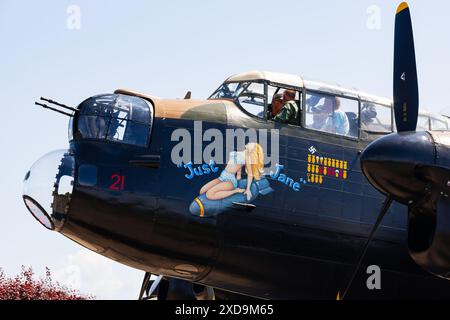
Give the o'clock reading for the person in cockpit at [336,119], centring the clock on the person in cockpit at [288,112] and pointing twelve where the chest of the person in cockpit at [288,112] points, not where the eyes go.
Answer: the person in cockpit at [336,119] is roughly at 5 o'clock from the person in cockpit at [288,112].

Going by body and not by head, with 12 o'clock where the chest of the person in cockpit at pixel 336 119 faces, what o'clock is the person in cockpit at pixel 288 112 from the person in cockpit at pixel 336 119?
the person in cockpit at pixel 288 112 is roughly at 11 o'clock from the person in cockpit at pixel 336 119.

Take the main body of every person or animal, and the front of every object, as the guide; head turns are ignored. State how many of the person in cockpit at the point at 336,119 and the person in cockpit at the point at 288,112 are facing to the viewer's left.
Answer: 2

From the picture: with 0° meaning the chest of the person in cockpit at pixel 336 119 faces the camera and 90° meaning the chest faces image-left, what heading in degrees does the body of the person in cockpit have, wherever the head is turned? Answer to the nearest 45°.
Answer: approximately 90°

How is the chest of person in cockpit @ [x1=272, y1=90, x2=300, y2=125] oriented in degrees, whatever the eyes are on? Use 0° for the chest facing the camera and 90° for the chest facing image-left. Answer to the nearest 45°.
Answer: approximately 90°
